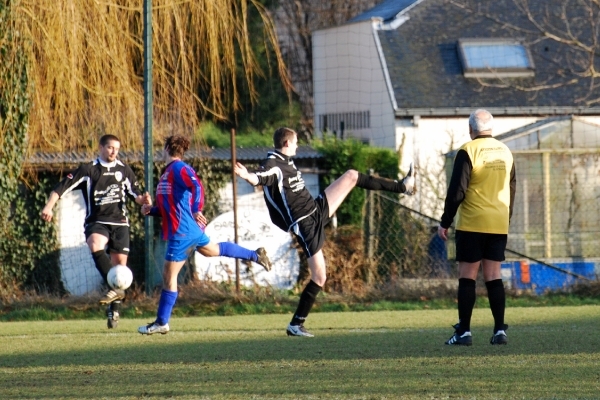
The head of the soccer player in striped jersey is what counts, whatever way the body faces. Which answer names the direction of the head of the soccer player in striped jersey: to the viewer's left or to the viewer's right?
to the viewer's left

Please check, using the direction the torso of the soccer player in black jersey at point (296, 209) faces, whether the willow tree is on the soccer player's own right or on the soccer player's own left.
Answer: on the soccer player's own left

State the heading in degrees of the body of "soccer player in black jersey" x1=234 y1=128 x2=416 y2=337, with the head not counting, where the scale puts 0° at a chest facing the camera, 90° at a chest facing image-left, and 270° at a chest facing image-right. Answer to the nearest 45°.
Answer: approximately 270°

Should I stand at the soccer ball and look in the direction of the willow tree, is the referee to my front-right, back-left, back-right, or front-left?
back-right

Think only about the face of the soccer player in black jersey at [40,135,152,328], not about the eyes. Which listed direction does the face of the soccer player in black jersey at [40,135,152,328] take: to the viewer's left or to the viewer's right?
to the viewer's right

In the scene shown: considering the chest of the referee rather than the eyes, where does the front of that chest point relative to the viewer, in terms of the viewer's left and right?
facing away from the viewer and to the left of the viewer

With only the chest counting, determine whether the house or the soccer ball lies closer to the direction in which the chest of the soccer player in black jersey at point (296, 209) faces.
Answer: the house

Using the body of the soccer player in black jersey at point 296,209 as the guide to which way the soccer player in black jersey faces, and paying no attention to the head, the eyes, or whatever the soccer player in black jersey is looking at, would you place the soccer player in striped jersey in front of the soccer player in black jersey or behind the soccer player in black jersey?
behind

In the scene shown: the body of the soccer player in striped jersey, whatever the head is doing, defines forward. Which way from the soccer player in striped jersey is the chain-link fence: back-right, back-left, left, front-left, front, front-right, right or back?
back-right

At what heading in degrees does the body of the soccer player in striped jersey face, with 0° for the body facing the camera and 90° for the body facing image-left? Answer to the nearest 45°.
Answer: approximately 90°

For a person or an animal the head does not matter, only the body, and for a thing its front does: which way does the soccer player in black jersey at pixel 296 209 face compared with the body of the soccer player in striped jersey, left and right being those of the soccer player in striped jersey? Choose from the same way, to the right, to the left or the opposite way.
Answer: the opposite way
